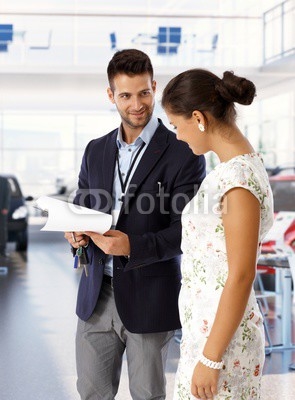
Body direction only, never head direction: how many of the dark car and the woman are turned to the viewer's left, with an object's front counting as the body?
1

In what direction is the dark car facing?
toward the camera

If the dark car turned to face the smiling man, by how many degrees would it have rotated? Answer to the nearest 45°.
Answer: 0° — it already faces them

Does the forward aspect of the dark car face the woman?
yes

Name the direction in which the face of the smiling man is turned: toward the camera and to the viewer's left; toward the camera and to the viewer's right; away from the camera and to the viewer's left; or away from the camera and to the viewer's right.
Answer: toward the camera and to the viewer's right

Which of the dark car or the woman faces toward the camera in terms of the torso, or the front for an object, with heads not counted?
the dark car

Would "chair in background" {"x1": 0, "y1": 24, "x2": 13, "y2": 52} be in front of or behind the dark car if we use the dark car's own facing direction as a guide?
behind

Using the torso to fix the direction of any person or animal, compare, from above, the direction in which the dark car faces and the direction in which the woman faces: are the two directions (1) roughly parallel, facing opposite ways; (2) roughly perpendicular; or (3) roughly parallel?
roughly perpendicular

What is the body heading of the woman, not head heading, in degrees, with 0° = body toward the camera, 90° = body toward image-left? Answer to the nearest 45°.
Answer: approximately 90°
